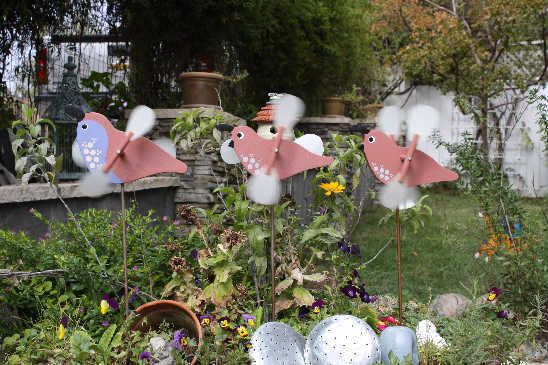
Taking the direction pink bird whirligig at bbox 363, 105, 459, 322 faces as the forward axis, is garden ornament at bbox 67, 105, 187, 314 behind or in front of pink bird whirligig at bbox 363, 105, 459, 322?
in front

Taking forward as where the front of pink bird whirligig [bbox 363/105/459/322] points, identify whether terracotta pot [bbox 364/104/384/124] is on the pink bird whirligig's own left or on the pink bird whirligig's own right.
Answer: on the pink bird whirligig's own right

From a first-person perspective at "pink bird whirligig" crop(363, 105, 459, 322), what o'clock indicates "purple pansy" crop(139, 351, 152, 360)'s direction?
The purple pansy is roughly at 11 o'clock from the pink bird whirligig.

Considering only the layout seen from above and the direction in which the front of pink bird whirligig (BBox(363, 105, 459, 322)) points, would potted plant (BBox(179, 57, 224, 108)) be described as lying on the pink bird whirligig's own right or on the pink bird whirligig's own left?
on the pink bird whirligig's own right

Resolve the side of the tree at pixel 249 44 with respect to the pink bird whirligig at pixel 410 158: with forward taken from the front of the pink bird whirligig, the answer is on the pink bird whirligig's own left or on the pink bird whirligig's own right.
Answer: on the pink bird whirligig's own right

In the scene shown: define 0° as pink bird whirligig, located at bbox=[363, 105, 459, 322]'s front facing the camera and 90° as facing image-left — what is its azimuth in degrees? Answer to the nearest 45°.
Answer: approximately 90°

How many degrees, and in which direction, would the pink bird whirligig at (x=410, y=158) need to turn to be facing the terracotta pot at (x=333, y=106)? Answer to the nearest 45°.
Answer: approximately 90° to its right
